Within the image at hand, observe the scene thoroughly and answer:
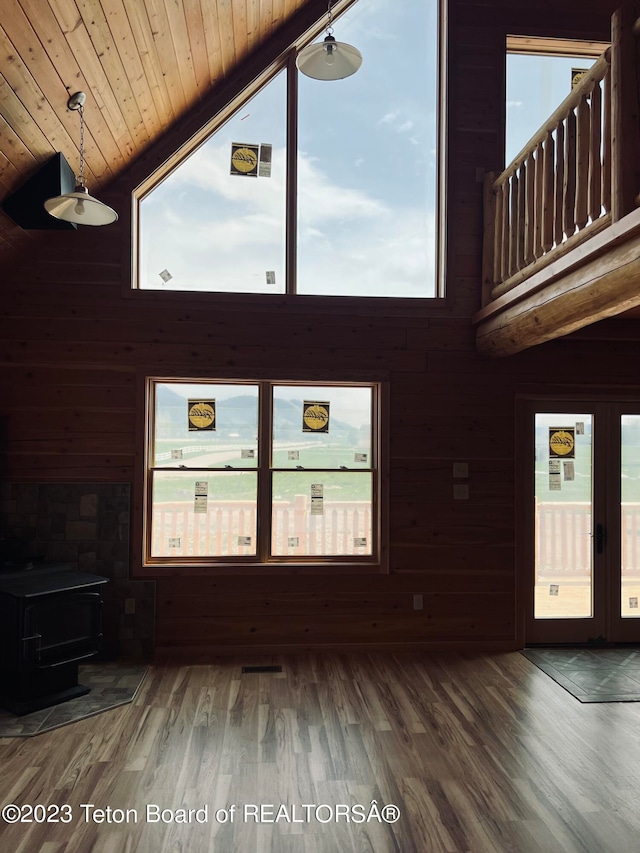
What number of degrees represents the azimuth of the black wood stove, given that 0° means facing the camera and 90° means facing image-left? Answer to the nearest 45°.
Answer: approximately 315°
